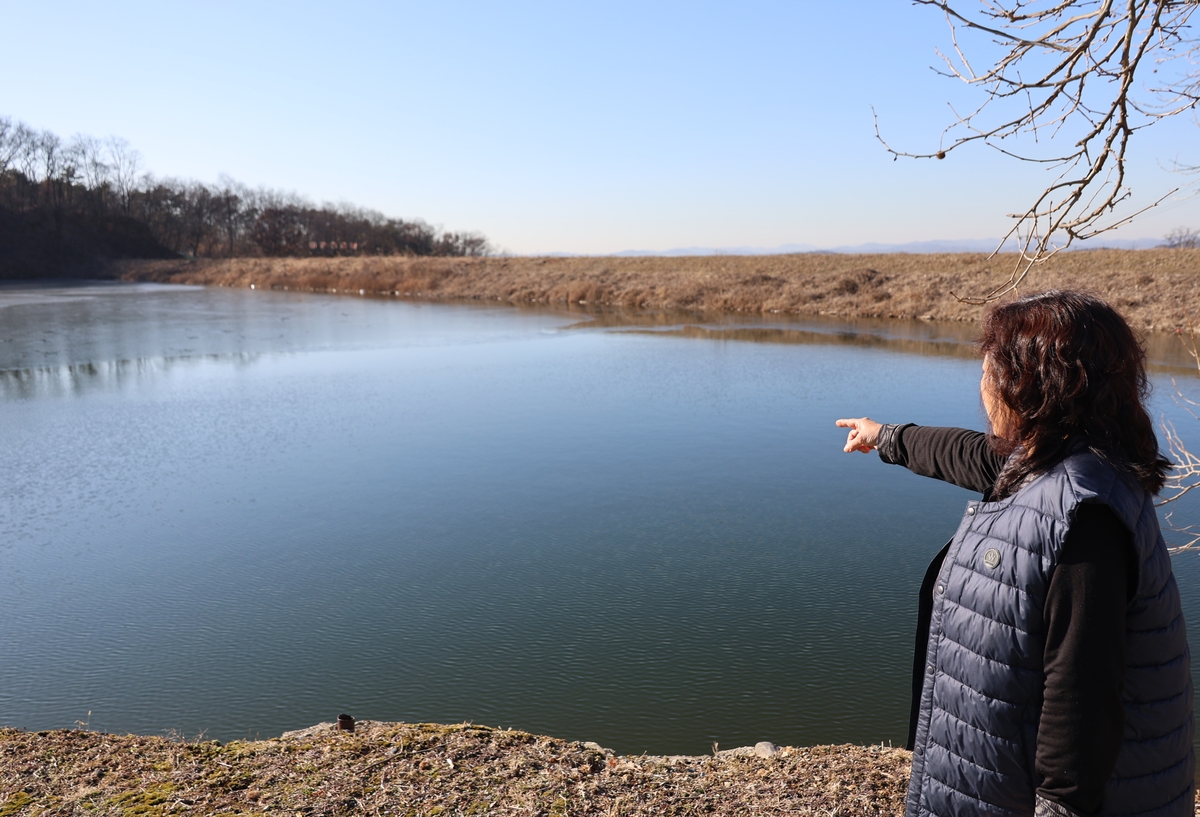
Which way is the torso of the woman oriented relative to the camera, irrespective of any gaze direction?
to the viewer's left

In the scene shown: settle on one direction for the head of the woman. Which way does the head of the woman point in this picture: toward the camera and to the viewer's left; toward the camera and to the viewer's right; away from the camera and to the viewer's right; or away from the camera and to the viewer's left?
away from the camera and to the viewer's left
